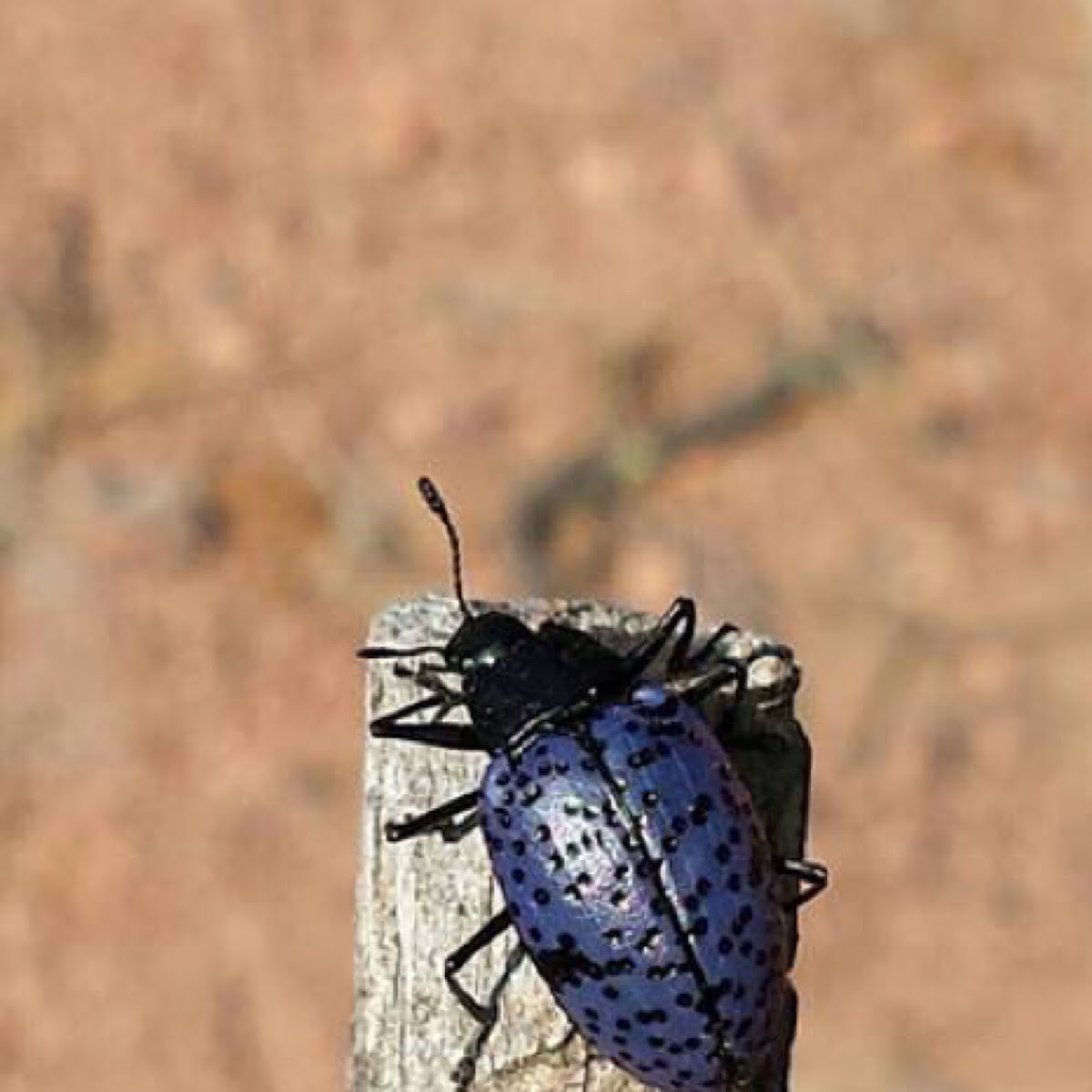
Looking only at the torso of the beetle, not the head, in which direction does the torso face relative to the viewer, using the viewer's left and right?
facing away from the viewer and to the left of the viewer
